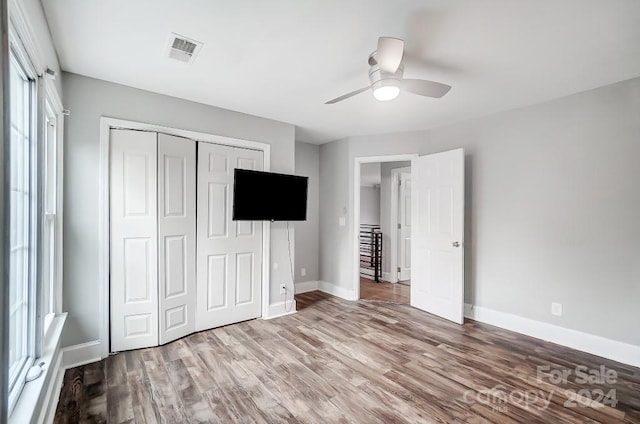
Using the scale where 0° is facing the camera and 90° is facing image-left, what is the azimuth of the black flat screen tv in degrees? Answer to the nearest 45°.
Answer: approximately 315°

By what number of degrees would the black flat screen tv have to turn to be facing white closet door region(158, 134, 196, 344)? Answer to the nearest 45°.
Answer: approximately 135° to its right

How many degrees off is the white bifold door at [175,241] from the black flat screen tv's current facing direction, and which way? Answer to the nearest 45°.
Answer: approximately 135° to its right

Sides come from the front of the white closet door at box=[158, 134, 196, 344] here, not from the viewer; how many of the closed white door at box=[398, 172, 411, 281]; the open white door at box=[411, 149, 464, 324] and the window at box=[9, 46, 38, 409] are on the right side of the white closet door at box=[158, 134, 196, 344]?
1

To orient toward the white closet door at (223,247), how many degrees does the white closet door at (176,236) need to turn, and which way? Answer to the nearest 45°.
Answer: approximately 45° to its left

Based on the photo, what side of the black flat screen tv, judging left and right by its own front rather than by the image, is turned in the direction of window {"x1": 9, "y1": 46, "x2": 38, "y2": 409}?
right

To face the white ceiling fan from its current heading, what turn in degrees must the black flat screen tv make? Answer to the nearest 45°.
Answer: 0° — it already faces it

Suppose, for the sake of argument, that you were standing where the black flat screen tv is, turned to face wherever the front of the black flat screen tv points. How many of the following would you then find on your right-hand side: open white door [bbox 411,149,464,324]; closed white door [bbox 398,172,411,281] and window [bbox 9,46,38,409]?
1

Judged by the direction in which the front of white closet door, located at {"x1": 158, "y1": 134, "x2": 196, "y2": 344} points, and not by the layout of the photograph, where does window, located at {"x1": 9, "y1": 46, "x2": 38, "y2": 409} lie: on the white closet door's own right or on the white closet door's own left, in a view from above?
on the white closet door's own right

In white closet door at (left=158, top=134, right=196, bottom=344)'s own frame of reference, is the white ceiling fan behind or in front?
in front

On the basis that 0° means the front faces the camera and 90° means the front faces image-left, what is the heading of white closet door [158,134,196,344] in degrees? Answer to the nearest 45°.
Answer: approximately 315°
